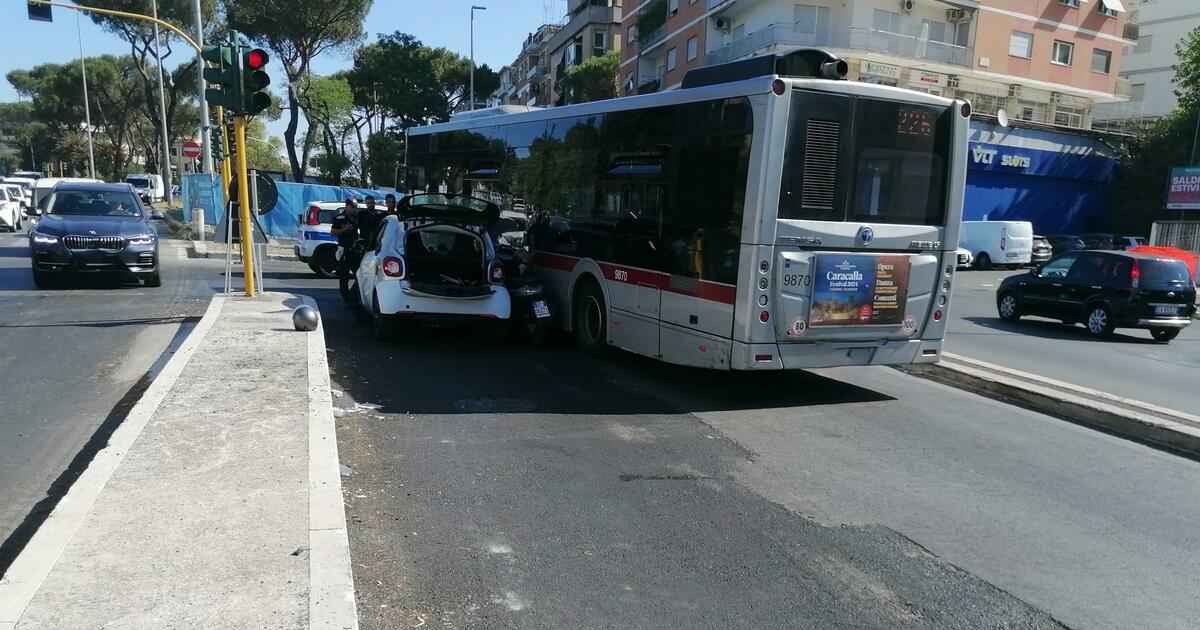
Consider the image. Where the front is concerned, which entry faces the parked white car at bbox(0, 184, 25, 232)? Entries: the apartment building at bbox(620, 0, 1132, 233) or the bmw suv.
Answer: the apartment building

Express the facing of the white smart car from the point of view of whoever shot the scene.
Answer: facing away from the viewer and to the left of the viewer

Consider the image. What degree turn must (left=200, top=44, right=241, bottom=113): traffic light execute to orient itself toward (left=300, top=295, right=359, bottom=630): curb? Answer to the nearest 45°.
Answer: approximately 90° to its left

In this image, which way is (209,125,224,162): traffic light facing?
to the viewer's left

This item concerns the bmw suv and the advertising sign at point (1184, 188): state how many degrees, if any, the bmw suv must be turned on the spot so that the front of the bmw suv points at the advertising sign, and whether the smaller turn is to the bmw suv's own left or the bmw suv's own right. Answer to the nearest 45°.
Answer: approximately 90° to the bmw suv's own left

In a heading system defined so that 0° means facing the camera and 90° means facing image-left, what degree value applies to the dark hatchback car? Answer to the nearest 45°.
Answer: approximately 135°

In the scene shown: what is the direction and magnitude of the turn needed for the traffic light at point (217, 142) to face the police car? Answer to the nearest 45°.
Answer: approximately 180°

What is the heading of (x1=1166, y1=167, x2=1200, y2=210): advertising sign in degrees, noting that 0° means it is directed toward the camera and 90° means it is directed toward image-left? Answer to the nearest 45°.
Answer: approximately 0°
